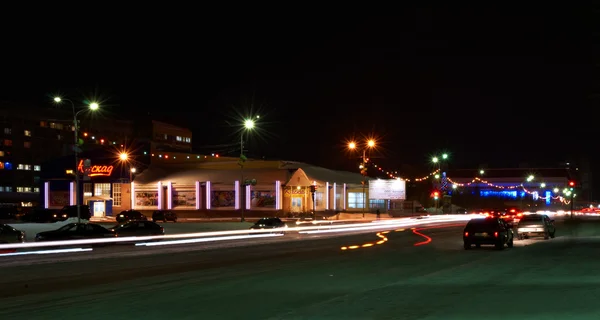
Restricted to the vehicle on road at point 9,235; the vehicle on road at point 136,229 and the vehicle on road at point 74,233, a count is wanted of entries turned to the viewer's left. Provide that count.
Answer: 3

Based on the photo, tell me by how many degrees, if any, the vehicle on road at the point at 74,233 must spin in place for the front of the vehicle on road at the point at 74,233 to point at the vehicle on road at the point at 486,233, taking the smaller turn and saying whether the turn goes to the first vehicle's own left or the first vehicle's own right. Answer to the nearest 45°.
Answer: approximately 135° to the first vehicle's own left

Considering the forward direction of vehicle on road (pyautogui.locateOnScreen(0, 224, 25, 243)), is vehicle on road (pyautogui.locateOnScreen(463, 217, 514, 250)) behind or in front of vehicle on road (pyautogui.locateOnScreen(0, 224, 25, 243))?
behind

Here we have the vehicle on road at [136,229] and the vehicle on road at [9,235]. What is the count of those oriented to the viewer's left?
2

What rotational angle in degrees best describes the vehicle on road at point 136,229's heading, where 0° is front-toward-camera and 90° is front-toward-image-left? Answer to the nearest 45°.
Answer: approximately 90°

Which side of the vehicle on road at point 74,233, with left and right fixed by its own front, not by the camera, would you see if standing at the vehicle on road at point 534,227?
back

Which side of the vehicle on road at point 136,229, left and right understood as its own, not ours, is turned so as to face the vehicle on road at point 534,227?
back

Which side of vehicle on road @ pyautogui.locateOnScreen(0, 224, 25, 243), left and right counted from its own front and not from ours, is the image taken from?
left

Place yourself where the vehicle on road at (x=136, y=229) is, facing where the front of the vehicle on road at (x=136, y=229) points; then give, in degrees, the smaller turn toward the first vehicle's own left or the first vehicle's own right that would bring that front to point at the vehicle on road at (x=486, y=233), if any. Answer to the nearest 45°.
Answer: approximately 135° to the first vehicle's own left

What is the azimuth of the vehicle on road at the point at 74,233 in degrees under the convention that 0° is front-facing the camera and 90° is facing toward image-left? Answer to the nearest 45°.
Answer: approximately 90°

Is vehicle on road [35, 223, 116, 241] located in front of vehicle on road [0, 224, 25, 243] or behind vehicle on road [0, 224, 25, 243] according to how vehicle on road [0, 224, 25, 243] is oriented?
behind

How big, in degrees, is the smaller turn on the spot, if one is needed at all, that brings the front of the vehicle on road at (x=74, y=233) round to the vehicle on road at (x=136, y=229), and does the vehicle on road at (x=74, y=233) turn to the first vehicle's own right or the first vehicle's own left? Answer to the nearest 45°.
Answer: approximately 135° to the first vehicle's own right
